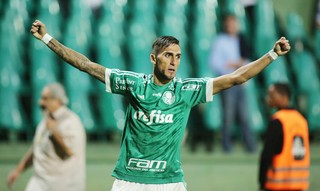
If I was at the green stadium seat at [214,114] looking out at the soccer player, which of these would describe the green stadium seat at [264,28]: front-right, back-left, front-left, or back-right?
back-left

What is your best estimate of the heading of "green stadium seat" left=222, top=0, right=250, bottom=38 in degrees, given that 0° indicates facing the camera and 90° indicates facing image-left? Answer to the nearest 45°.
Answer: approximately 0°

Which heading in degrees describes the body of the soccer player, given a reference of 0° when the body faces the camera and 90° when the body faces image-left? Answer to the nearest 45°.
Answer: approximately 0°
